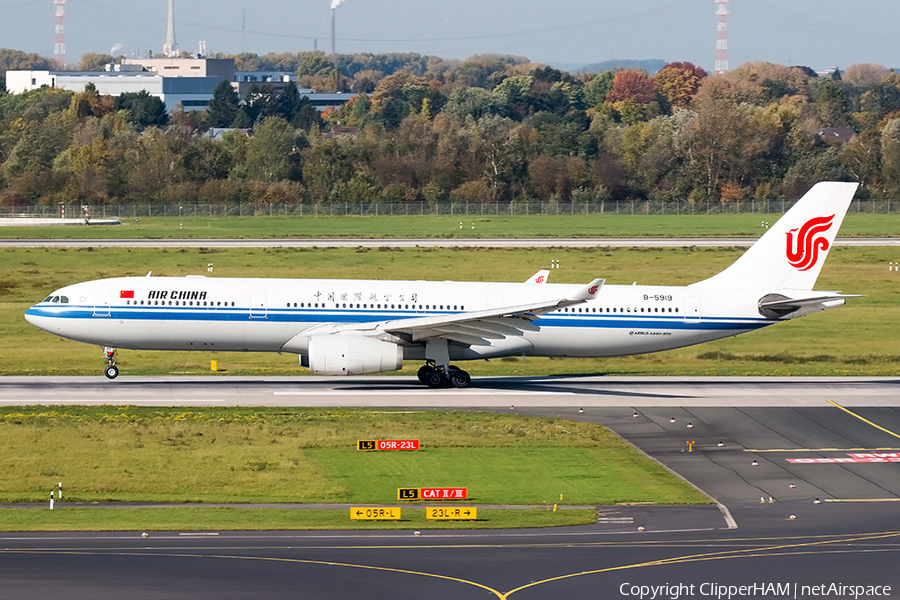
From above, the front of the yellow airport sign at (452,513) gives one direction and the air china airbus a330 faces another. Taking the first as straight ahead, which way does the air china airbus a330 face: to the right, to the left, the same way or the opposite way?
to the right

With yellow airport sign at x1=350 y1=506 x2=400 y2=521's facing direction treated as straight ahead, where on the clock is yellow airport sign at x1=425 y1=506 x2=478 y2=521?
yellow airport sign at x1=425 y1=506 x2=478 y2=521 is roughly at 9 o'clock from yellow airport sign at x1=350 y1=506 x2=400 y2=521.

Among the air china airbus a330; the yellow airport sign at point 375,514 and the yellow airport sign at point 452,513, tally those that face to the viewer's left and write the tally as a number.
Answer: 1

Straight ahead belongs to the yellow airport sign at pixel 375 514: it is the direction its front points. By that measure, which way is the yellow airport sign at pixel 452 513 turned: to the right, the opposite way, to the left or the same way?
the same way

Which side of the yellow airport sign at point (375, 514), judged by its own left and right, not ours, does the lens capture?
front

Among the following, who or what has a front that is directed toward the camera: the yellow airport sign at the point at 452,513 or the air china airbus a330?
the yellow airport sign

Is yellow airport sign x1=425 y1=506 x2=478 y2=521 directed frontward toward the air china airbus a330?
no

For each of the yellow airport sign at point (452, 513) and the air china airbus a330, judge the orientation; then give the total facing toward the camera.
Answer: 1

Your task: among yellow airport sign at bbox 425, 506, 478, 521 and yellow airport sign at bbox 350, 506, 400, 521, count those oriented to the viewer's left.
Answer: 0

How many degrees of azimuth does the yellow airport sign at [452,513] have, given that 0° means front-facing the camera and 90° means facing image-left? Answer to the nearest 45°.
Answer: approximately 0°

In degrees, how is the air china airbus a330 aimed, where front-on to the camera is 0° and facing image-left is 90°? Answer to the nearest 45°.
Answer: approximately 90°

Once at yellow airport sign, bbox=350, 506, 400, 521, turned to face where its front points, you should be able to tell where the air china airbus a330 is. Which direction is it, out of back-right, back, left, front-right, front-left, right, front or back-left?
back

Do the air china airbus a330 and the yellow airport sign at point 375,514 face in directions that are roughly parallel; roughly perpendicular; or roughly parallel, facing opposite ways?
roughly perpendicular

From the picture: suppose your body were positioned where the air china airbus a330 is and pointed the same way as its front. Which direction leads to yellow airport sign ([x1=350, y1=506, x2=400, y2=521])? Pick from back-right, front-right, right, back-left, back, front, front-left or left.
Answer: left
